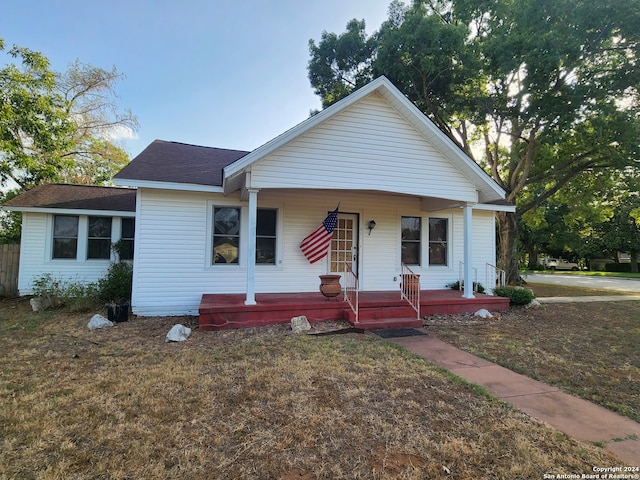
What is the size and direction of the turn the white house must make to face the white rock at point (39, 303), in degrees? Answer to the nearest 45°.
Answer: approximately 90° to its right

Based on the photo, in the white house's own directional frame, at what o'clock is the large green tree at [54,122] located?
The large green tree is roughly at 4 o'clock from the white house.

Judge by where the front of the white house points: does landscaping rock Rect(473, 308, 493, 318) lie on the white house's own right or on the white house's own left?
on the white house's own left

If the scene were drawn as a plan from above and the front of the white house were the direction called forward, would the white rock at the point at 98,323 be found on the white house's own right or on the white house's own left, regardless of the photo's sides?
on the white house's own right

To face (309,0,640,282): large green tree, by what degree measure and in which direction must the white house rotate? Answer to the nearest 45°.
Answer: approximately 135° to its left

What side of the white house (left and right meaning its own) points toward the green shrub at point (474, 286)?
left

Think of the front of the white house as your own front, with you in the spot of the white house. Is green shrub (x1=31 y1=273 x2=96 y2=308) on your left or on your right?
on your right

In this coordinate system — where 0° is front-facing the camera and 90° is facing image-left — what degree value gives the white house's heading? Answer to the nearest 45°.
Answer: approximately 0°

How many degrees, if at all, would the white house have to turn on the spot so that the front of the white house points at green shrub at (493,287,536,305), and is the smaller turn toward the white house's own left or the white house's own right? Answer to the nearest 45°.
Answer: approximately 90° to the white house's own left

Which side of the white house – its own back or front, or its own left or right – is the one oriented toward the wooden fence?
right
